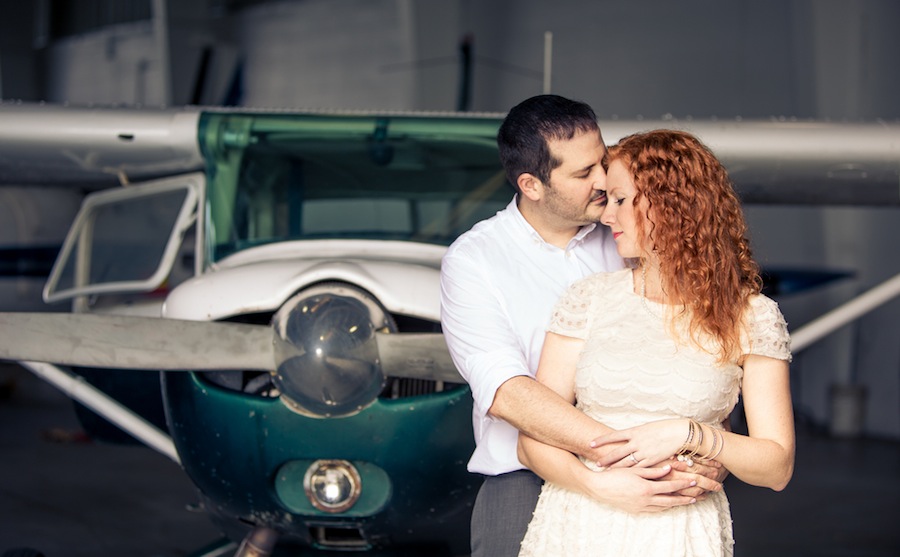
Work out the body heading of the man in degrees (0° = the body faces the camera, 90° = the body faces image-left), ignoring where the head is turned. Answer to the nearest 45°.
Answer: approximately 315°

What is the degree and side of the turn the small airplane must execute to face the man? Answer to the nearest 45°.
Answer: approximately 45° to its left

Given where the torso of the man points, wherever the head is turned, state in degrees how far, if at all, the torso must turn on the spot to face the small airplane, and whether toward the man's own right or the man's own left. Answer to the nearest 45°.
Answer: approximately 180°

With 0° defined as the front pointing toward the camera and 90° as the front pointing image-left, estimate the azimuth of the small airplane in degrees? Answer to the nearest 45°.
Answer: approximately 0°
